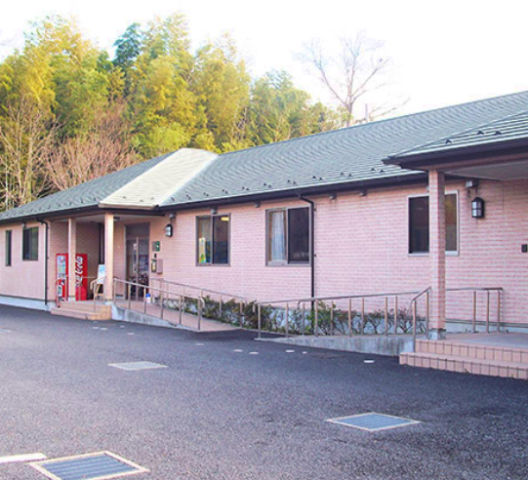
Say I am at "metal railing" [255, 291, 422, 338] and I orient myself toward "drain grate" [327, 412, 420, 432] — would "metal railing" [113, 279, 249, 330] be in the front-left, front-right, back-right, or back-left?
back-right

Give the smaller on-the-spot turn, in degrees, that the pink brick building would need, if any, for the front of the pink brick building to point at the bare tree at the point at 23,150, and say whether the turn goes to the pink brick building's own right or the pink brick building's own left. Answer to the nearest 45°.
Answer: approximately 90° to the pink brick building's own right

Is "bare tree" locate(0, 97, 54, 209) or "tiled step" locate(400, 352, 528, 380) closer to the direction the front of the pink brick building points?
the tiled step

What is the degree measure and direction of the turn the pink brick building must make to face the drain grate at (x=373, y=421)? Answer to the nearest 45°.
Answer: approximately 45° to its left

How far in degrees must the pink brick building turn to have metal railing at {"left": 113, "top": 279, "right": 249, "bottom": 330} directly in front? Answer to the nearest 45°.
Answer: approximately 90° to its right

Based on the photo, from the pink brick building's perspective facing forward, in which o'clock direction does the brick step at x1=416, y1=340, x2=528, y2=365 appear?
The brick step is roughly at 10 o'clock from the pink brick building.

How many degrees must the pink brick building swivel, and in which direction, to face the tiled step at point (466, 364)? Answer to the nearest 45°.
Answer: approximately 45° to its left

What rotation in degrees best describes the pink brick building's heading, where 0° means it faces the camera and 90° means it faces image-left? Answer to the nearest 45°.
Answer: approximately 45°

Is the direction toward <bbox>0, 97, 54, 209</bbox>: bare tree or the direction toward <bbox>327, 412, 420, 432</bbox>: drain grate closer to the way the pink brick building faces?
the drain grate
